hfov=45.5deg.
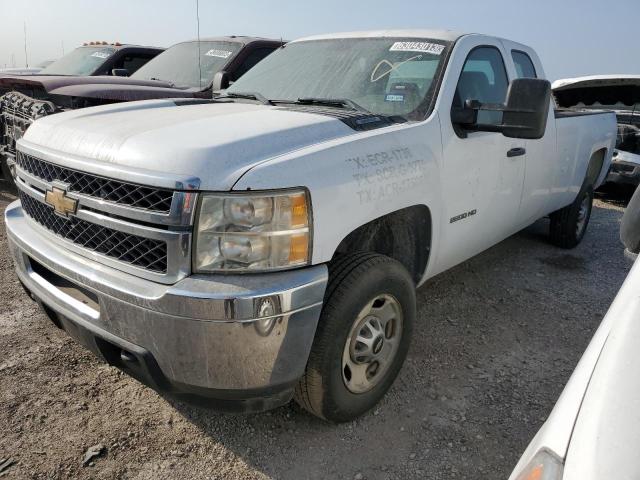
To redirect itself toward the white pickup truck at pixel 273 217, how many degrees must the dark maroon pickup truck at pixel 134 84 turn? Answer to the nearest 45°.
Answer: approximately 45° to its left

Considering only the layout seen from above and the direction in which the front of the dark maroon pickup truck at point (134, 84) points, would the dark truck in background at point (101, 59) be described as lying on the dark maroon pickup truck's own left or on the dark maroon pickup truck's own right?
on the dark maroon pickup truck's own right

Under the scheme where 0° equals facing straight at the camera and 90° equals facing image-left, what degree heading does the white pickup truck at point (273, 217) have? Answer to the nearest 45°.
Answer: approximately 45°

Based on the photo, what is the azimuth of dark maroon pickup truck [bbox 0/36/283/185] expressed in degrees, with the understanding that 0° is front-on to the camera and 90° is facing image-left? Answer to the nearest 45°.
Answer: approximately 45°

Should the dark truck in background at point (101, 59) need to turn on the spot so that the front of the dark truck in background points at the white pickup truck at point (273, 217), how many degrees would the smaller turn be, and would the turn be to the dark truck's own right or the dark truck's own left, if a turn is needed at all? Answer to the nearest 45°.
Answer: approximately 45° to the dark truck's own left

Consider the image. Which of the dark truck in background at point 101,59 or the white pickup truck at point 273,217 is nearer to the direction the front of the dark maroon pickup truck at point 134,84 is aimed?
the white pickup truck

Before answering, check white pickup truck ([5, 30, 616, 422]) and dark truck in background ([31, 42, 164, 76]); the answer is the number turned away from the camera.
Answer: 0

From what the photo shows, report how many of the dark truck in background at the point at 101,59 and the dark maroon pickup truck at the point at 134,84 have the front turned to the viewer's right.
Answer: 0

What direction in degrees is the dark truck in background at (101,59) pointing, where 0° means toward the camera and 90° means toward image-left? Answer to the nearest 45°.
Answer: approximately 45°

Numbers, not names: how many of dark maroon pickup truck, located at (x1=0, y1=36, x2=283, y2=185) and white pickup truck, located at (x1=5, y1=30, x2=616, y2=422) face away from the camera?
0
